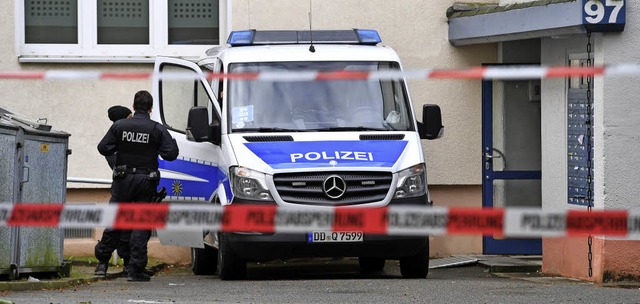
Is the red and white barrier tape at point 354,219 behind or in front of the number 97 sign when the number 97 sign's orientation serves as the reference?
in front

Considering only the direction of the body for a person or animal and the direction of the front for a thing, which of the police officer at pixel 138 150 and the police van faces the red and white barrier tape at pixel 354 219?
the police van

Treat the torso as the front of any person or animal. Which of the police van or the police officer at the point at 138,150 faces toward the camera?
the police van

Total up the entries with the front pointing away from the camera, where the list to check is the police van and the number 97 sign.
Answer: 0

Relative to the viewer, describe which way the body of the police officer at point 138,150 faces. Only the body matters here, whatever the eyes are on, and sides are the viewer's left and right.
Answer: facing away from the viewer

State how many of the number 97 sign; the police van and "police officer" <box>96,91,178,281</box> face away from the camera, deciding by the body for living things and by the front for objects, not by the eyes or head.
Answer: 1

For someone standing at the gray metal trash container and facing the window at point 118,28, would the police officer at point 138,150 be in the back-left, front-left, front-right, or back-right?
front-right

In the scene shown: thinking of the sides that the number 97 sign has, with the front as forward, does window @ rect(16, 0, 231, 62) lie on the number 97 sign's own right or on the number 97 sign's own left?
on the number 97 sign's own right

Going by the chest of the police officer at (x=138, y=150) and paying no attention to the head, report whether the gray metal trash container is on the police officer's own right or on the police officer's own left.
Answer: on the police officer's own left

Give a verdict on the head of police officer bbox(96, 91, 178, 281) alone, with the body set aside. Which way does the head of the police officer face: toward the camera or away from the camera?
away from the camera

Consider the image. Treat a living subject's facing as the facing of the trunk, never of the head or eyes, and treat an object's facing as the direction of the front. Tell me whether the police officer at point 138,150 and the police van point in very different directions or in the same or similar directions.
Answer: very different directions

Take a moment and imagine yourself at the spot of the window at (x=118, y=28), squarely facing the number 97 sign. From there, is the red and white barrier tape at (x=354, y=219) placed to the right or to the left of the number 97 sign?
right

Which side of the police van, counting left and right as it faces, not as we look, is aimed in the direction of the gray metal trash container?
right

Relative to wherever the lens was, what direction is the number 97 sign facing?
facing the viewer

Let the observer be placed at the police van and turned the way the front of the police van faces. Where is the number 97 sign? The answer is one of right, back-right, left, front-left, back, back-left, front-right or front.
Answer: left

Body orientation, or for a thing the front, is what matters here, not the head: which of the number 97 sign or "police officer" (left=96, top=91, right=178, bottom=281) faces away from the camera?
the police officer

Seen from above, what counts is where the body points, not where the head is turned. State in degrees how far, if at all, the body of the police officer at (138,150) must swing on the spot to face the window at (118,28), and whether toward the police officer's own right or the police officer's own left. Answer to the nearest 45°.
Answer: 0° — they already face it

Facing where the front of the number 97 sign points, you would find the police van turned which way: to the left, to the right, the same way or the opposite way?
the same way
